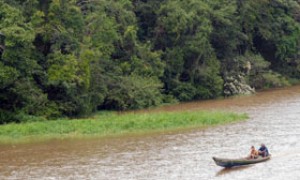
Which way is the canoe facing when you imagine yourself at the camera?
facing to the left of the viewer
